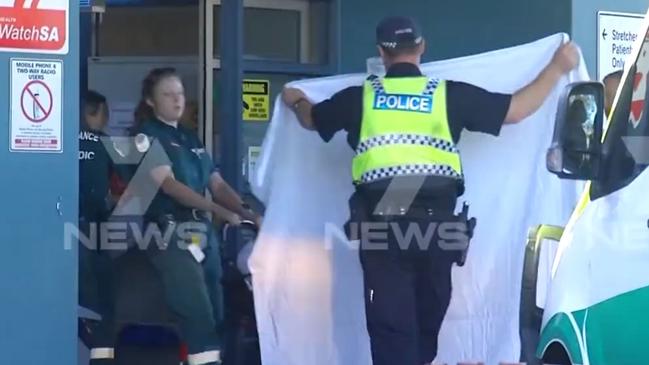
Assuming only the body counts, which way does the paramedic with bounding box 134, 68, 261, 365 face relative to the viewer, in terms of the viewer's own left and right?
facing the viewer and to the right of the viewer

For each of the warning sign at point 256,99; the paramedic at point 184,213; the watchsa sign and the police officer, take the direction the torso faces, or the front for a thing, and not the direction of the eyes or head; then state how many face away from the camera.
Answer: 1

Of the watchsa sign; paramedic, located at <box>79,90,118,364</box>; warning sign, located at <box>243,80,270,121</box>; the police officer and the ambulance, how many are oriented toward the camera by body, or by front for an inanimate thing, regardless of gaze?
2

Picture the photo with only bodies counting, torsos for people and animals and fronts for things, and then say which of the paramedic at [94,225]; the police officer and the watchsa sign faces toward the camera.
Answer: the watchsa sign

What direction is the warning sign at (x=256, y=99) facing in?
toward the camera

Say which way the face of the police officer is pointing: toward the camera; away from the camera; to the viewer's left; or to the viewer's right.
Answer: away from the camera

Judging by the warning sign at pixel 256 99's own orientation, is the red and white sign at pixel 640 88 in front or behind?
in front

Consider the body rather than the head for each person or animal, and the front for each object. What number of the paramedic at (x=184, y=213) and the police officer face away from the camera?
1

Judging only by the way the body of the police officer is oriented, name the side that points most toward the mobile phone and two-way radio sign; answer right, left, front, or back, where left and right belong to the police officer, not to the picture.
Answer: left

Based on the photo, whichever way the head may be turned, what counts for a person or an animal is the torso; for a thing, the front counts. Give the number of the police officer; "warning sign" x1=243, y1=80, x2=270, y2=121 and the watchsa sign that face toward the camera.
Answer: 2

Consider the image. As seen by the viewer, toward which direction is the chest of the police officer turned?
away from the camera
